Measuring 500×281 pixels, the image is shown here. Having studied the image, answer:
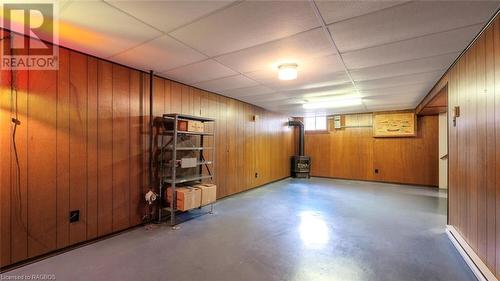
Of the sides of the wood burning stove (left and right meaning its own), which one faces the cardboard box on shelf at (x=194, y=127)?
front

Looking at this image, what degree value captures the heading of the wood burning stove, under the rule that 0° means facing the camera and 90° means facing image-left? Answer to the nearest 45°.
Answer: approximately 0°

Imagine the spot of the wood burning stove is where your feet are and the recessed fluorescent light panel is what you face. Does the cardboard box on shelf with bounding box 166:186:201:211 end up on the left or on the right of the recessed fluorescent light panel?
right

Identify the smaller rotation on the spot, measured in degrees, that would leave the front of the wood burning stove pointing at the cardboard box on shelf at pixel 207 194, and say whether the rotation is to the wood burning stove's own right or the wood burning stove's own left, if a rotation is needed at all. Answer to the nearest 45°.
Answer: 0° — it already faces it

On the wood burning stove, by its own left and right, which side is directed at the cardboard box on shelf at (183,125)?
front
